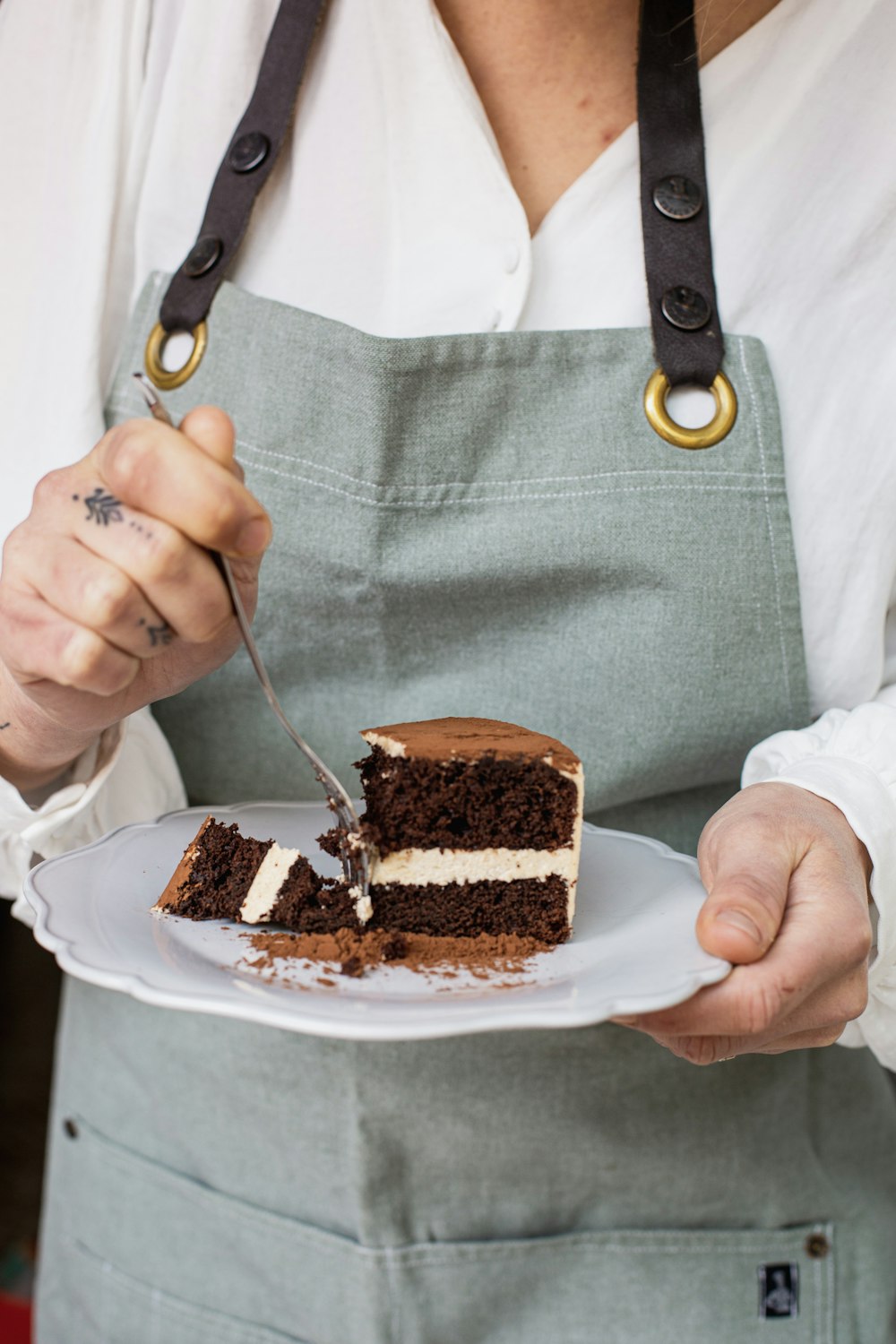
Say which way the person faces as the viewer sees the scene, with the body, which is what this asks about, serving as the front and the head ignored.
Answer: toward the camera
